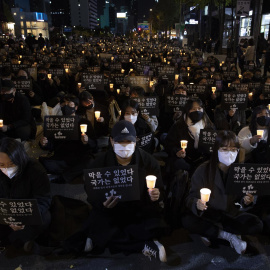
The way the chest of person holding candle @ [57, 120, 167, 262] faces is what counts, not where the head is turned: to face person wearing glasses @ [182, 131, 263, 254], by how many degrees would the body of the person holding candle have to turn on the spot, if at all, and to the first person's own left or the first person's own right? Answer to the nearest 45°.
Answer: approximately 90° to the first person's own left

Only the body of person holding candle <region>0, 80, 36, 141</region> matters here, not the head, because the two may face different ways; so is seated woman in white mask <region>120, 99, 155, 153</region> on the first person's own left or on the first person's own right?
on the first person's own left

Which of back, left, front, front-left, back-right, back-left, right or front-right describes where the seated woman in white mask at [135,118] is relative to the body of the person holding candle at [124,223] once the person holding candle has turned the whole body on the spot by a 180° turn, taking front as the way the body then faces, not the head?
front

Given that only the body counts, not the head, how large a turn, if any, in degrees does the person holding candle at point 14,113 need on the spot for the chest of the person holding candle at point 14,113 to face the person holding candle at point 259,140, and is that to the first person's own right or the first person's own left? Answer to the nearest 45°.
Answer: approximately 90° to the first person's own left

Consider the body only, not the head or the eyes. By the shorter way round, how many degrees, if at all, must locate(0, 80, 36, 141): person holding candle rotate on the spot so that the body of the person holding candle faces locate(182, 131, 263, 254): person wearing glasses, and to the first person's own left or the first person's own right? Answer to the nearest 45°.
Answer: approximately 90° to the first person's own left

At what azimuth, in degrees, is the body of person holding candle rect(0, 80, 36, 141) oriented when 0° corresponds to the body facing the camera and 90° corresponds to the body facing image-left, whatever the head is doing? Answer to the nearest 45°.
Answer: approximately 45°

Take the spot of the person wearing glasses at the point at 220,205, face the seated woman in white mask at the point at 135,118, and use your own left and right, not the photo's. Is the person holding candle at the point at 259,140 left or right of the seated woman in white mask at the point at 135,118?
right

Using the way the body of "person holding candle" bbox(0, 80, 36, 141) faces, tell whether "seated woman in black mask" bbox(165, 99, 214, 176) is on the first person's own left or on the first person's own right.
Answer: on the first person's own left

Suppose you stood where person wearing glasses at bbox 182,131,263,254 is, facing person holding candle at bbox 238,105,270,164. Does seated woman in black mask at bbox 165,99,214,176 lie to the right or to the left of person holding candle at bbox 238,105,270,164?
left

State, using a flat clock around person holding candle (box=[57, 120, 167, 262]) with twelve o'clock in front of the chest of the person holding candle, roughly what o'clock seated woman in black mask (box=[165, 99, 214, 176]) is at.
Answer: The seated woman in black mask is roughly at 7 o'clock from the person holding candle.

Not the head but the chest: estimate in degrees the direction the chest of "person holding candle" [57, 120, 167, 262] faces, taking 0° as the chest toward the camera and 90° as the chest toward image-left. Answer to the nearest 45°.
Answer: approximately 0°
